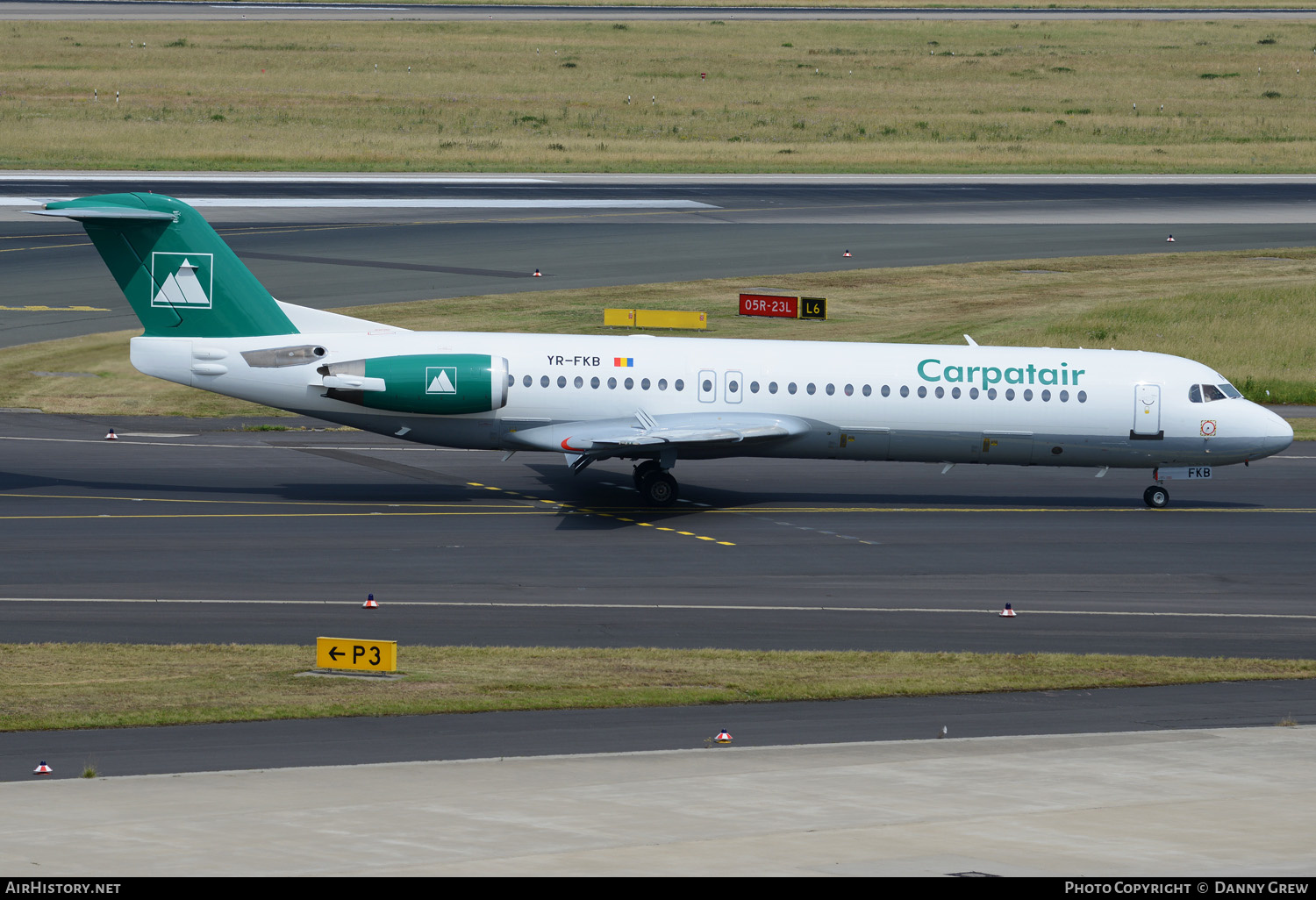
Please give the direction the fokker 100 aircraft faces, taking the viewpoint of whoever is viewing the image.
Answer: facing to the right of the viewer
